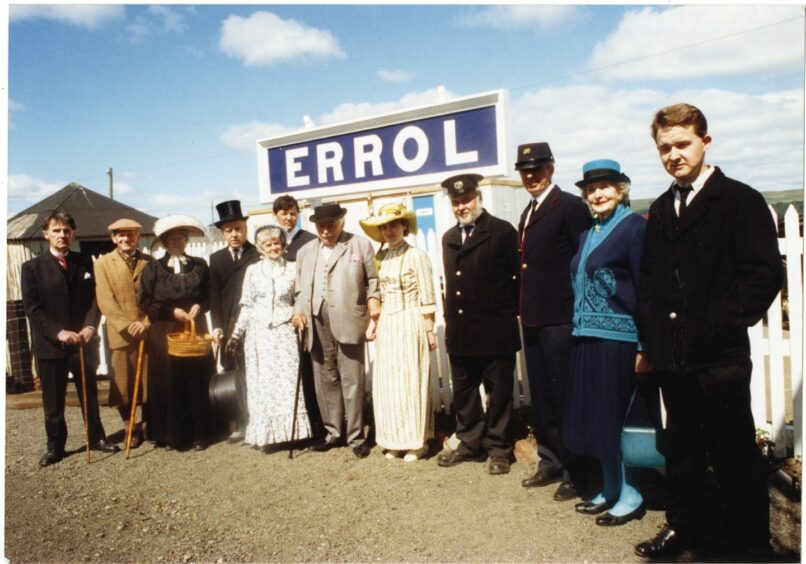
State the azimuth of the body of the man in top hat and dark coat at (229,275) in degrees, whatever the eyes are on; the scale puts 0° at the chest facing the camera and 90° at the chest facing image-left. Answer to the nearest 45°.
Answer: approximately 0°

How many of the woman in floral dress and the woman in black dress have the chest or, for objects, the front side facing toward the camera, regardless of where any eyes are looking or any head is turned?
2

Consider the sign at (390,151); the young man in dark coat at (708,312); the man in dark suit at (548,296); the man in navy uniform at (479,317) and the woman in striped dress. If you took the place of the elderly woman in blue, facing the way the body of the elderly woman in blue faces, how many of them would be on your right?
4

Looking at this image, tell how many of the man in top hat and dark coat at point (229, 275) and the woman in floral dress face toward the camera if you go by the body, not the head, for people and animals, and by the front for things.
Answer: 2

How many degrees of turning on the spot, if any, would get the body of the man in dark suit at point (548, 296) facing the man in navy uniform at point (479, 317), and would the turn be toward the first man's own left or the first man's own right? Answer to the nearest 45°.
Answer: approximately 90° to the first man's own right

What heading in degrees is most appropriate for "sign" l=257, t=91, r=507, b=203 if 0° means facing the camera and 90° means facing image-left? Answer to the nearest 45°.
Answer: approximately 45°

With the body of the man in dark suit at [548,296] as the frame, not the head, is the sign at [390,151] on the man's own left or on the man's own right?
on the man's own right

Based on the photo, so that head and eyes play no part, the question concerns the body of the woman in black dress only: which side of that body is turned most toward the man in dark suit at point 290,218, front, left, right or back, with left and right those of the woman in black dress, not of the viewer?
left
